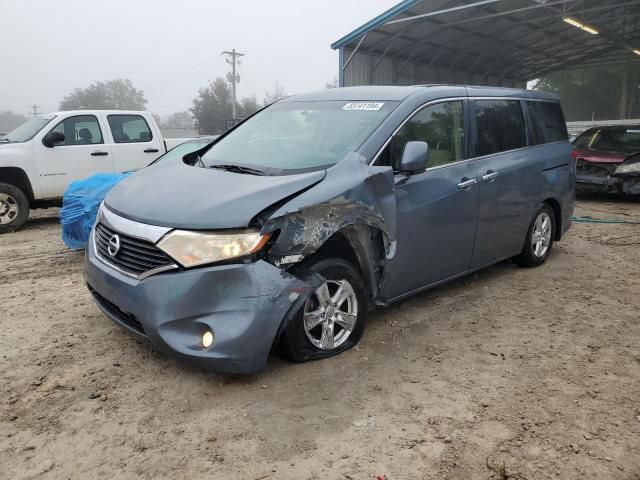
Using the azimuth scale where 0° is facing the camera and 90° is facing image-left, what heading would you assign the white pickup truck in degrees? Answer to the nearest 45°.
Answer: approximately 45°

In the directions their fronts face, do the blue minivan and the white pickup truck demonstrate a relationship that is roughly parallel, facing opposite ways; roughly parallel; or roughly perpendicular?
roughly parallel

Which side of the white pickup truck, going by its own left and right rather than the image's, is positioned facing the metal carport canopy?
back

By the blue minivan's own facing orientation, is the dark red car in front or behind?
behind

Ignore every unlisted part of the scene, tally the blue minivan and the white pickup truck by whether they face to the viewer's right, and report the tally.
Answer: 0

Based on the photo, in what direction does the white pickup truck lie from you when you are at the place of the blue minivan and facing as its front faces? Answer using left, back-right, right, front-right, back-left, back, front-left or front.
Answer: right

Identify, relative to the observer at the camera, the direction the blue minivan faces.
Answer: facing the viewer and to the left of the viewer

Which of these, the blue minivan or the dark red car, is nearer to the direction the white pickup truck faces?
the blue minivan

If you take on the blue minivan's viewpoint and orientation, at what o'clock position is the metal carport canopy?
The metal carport canopy is roughly at 5 o'clock from the blue minivan.

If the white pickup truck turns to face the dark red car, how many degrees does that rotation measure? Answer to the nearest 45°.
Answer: approximately 135° to its left

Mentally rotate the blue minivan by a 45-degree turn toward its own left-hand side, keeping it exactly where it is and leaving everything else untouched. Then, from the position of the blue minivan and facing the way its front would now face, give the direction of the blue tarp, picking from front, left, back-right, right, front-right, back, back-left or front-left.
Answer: back-right
